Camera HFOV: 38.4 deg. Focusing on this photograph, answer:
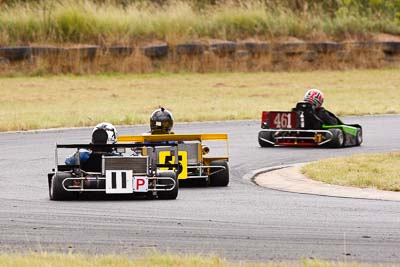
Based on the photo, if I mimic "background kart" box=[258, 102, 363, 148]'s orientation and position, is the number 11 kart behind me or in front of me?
behind

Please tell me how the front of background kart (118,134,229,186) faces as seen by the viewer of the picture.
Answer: facing away from the viewer

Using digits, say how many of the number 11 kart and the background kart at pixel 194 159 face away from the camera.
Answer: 2

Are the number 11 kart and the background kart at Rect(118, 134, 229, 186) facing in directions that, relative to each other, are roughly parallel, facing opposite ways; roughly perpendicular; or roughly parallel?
roughly parallel

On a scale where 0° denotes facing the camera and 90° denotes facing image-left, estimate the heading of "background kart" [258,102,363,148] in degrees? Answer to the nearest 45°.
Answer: approximately 225°

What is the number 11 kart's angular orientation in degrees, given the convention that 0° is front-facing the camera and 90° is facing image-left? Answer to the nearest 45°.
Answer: approximately 180°

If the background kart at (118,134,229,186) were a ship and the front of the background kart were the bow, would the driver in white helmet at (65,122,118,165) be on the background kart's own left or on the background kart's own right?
on the background kart's own left
